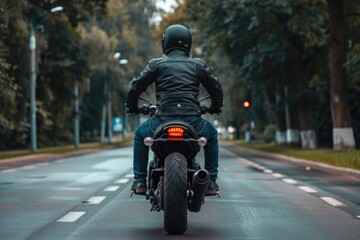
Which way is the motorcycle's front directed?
away from the camera

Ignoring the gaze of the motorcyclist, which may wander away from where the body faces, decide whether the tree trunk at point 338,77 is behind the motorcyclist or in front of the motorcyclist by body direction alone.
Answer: in front

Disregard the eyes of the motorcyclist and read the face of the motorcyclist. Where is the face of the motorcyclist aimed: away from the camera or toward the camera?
away from the camera

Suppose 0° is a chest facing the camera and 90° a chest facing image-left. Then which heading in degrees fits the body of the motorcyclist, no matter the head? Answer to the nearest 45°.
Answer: approximately 180°
